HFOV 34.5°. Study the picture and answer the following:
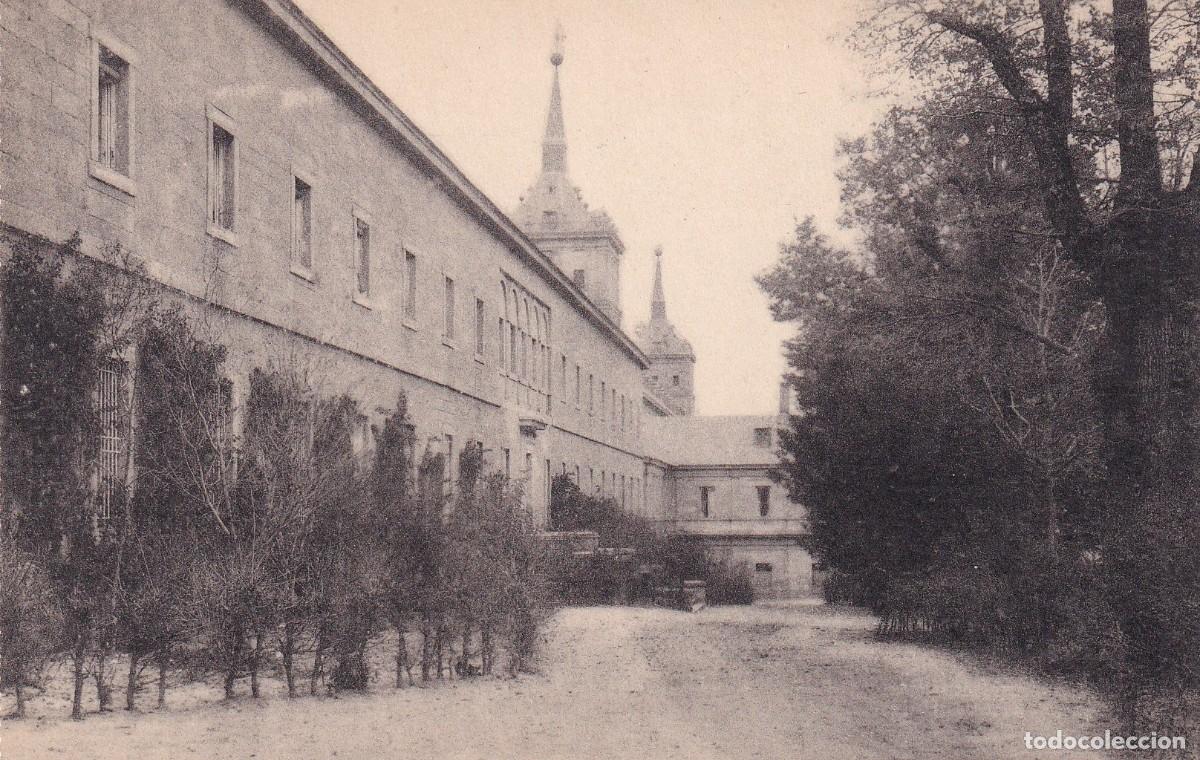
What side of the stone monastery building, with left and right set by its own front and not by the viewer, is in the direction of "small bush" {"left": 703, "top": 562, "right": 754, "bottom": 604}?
left

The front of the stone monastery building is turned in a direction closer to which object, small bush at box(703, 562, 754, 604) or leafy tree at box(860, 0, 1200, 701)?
the leafy tree

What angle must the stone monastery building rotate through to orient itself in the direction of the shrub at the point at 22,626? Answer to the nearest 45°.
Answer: approximately 45° to its right

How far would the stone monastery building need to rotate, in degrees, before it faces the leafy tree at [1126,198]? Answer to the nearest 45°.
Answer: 0° — it already faces it

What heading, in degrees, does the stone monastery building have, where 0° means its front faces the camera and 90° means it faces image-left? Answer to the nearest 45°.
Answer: approximately 315°

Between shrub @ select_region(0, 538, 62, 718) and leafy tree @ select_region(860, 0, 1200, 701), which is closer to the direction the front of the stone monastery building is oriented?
the leafy tree
